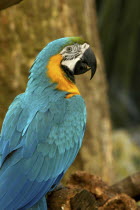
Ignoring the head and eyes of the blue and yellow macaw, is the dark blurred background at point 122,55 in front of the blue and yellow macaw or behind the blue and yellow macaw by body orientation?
in front

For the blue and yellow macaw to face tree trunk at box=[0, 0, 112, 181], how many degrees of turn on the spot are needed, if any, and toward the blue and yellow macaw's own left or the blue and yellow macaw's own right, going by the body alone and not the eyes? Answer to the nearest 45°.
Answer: approximately 45° to the blue and yellow macaw's own left

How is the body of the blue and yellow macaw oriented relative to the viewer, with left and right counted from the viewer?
facing away from the viewer and to the right of the viewer
